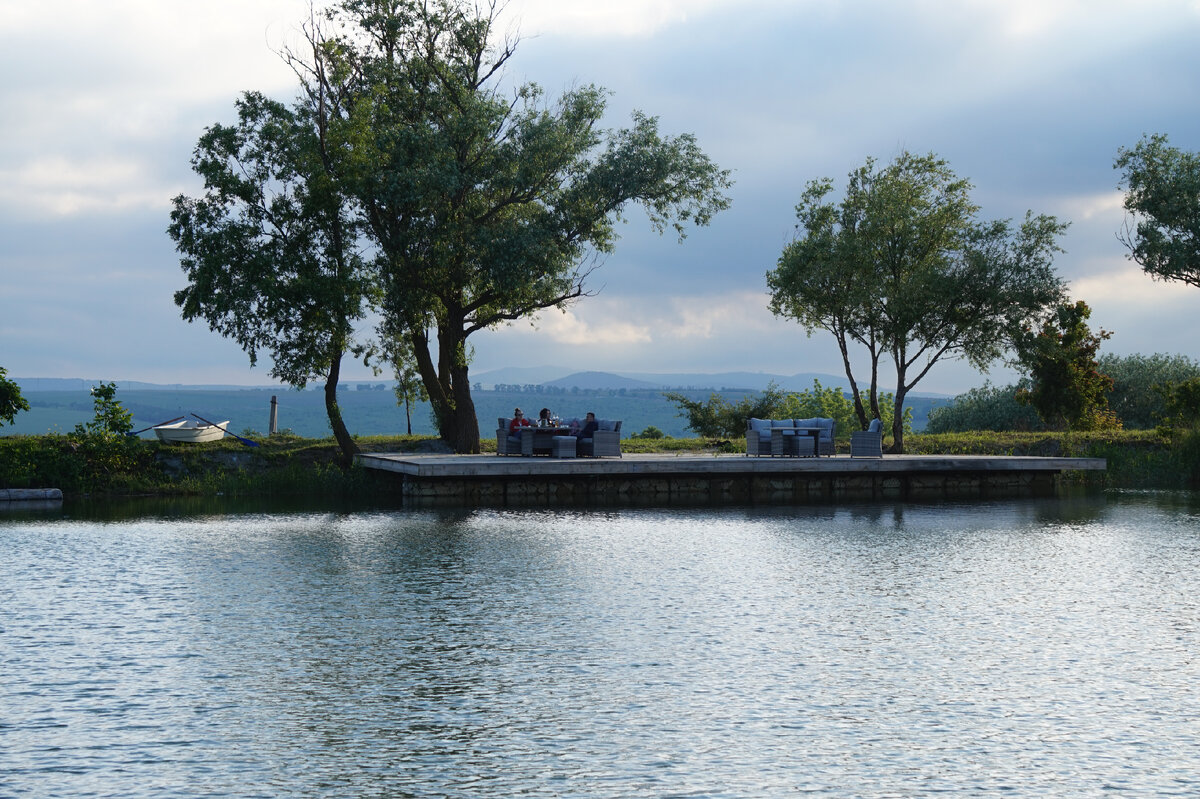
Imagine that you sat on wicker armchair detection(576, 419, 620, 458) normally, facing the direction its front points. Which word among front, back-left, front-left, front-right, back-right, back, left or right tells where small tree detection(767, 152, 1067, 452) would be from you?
back-right

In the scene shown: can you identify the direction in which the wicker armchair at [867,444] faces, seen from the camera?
facing to the left of the viewer

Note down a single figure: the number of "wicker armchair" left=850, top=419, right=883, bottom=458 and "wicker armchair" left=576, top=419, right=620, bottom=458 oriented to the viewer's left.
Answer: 2

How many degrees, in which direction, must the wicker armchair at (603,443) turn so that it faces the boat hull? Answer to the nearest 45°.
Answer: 0° — it already faces it

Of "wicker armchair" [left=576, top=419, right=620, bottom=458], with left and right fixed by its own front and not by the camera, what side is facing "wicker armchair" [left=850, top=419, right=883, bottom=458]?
back

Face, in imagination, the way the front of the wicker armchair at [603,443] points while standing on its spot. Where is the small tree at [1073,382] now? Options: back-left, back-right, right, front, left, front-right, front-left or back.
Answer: back-right

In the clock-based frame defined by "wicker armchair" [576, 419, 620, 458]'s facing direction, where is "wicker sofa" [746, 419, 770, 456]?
"wicker sofa" [746, 419, 770, 456] is roughly at 5 o'clock from "wicker armchair" [576, 419, 620, 458].

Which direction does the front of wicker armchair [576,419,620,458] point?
to the viewer's left
